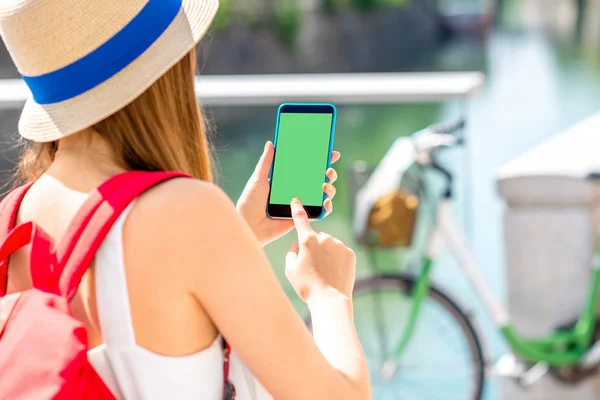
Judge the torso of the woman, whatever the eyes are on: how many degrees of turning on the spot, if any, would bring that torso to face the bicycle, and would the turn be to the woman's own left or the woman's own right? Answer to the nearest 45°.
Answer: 0° — they already face it

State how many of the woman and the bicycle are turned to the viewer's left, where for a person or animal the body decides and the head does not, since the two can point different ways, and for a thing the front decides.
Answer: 1

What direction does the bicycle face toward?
to the viewer's left

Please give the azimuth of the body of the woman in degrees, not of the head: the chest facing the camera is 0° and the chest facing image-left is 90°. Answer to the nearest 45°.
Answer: approximately 225°

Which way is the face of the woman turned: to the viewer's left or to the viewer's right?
to the viewer's right

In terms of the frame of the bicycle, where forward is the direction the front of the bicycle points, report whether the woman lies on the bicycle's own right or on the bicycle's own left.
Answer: on the bicycle's own left
